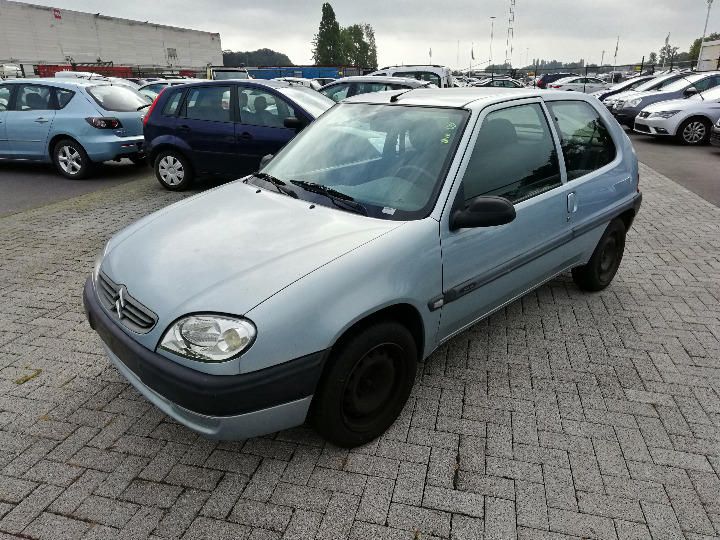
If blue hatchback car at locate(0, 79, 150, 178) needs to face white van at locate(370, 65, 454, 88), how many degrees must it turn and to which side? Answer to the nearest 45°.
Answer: approximately 135° to its right

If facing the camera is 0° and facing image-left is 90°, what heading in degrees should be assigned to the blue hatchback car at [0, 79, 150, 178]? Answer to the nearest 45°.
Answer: approximately 135°

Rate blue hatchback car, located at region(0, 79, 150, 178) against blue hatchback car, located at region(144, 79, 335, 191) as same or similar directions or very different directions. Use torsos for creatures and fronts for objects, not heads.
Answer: very different directions

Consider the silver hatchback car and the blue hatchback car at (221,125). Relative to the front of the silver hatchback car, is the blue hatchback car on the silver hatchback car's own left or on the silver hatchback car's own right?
on the silver hatchback car's own right

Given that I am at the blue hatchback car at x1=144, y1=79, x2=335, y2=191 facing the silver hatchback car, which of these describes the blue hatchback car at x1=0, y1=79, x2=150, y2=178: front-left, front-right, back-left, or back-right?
back-right

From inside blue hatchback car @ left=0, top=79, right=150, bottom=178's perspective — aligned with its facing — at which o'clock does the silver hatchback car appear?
The silver hatchback car is roughly at 7 o'clock from the blue hatchback car.

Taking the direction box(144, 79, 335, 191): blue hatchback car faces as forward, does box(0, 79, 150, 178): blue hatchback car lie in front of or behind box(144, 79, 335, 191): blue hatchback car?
behind

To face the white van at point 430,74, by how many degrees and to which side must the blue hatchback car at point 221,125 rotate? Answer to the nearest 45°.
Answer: approximately 90° to its left
